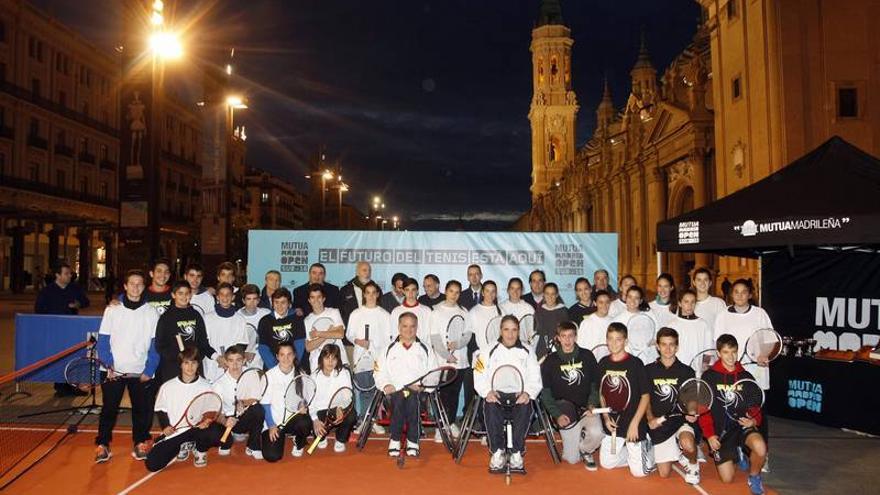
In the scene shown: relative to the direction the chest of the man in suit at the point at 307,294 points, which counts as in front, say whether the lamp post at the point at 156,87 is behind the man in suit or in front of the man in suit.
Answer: behind

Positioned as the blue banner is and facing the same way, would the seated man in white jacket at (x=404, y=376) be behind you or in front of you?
in front

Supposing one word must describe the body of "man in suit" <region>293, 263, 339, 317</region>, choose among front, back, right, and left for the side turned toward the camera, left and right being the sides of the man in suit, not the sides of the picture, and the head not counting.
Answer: front

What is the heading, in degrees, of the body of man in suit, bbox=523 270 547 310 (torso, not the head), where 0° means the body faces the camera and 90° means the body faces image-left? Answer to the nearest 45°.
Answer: approximately 0°

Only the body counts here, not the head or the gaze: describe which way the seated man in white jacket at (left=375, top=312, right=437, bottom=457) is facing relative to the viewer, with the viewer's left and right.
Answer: facing the viewer

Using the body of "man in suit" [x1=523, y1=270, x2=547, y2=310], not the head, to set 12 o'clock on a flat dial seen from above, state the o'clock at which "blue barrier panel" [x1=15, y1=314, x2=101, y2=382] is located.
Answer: The blue barrier panel is roughly at 3 o'clock from the man in suit.

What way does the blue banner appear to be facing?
toward the camera

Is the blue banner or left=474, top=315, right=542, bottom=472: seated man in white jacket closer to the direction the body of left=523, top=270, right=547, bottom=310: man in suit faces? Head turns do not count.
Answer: the seated man in white jacket

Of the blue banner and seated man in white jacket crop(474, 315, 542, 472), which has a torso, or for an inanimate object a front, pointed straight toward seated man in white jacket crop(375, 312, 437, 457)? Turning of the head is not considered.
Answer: the blue banner

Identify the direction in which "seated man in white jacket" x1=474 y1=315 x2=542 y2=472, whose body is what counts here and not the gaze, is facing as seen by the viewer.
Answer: toward the camera

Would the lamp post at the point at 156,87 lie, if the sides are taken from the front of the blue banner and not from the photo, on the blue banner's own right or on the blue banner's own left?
on the blue banner's own right

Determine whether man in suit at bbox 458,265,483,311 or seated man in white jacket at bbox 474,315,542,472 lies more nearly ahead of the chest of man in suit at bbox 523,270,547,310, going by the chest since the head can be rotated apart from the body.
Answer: the seated man in white jacket

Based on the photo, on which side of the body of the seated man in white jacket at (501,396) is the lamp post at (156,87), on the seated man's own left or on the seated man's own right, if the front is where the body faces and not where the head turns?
on the seated man's own right

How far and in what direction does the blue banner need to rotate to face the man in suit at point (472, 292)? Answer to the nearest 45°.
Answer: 0° — it already faces them
